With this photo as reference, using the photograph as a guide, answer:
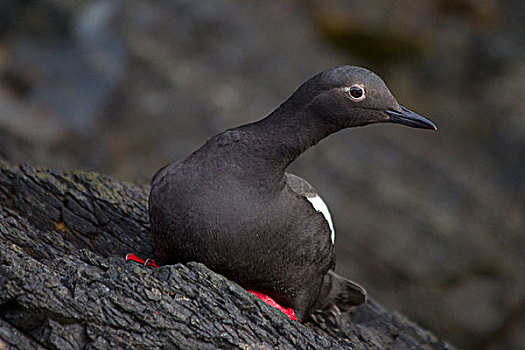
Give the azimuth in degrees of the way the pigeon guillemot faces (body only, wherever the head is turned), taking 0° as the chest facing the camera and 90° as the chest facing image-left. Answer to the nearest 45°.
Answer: approximately 45°
